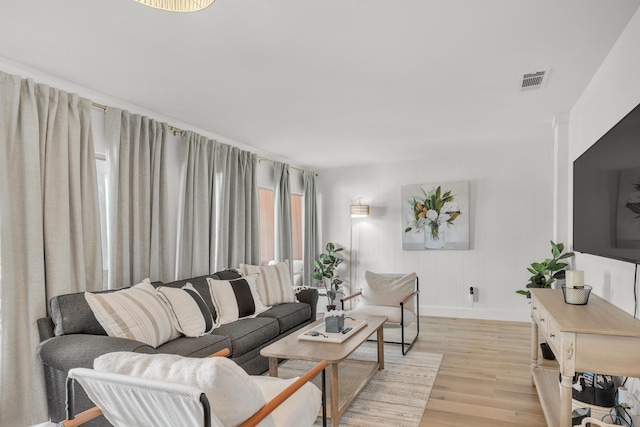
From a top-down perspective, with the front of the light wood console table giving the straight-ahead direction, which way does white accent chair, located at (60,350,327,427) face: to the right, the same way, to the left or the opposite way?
to the right

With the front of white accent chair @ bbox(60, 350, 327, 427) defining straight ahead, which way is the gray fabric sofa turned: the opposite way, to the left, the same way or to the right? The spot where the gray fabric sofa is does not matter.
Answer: to the right

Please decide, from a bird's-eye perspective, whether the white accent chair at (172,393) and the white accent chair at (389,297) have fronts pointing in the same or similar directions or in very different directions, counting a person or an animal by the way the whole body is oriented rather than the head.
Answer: very different directions

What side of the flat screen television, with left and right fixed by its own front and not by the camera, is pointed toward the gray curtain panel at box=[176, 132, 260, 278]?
front

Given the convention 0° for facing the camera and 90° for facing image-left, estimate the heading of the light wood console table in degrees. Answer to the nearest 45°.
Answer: approximately 90°

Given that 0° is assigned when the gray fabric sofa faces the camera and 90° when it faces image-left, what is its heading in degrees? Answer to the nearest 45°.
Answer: approximately 315°

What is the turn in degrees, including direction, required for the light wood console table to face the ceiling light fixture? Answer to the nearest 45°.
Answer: approximately 45° to its left

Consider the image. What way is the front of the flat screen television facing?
to the viewer's left

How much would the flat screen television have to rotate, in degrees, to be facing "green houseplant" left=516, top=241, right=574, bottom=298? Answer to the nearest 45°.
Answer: approximately 90° to its right

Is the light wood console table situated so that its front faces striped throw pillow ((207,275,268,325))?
yes

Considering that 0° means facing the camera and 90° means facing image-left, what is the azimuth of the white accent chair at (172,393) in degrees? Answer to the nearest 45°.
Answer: approximately 225°

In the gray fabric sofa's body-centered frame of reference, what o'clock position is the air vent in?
The air vent is roughly at 11 o'clock from the gray fabric sofa.

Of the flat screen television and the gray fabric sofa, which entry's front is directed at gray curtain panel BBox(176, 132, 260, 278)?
the flat screen television
